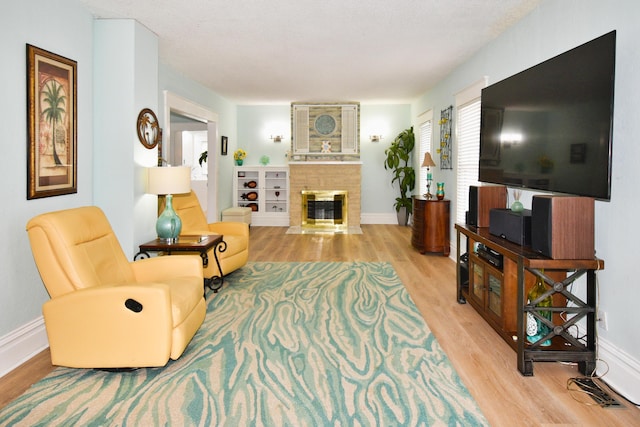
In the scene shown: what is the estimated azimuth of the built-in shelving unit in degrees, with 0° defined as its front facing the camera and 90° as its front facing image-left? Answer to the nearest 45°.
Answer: approximately 0°

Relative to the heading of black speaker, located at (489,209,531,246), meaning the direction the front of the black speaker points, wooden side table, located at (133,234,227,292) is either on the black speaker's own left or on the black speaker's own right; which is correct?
on the black speaker's own right

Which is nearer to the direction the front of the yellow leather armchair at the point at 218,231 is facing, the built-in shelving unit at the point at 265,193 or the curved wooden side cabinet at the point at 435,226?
the curved wooden side cabinet

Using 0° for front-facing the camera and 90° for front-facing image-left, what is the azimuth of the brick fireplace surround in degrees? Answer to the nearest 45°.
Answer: approximately 0°

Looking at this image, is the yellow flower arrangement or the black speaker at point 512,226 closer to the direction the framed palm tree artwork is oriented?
the black speaker

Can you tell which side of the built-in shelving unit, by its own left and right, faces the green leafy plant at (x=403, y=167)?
left

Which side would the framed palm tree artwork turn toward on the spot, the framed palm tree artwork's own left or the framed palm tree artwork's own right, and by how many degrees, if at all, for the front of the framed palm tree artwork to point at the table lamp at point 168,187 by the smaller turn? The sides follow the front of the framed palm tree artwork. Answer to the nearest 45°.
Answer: approximately 90° to the framed palm tree artwork's own left
